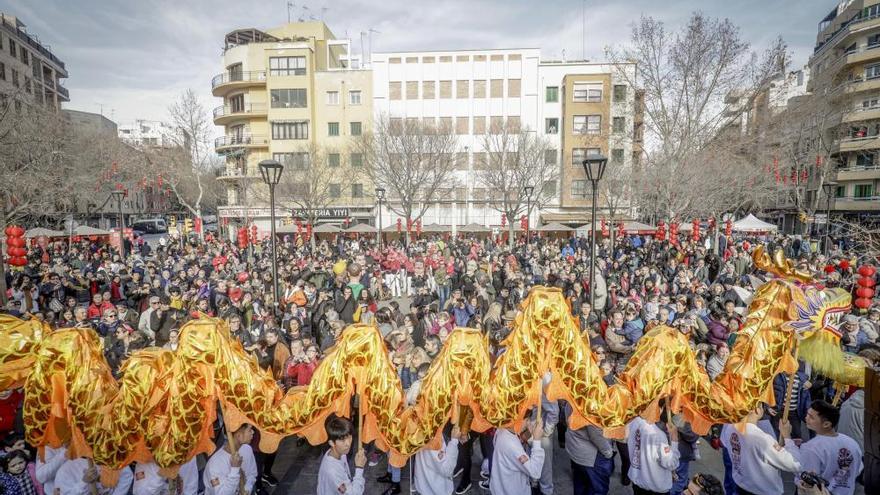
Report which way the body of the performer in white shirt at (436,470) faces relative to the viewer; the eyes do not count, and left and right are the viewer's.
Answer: facing away from the viewer and to the right of the viewer

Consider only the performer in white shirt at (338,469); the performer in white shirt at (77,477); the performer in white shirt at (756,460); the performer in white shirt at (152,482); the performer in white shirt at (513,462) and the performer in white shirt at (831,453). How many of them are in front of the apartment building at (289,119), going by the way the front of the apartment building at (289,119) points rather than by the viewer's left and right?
6

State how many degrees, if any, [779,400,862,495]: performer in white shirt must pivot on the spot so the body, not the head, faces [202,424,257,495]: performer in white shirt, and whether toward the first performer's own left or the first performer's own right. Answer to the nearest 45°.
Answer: approximately 90° to the first performer's own left

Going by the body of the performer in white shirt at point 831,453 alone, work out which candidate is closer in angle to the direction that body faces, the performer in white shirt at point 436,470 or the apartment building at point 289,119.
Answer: the apartment building

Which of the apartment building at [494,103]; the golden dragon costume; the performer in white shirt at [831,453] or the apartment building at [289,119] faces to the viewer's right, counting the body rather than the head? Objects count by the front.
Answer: the golden dragon costume

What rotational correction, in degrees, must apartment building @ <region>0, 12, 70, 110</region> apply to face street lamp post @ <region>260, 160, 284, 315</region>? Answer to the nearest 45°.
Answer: approximately 45° to its right

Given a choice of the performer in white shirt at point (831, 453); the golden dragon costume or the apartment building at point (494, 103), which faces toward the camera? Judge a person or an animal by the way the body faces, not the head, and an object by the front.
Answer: the apartment building

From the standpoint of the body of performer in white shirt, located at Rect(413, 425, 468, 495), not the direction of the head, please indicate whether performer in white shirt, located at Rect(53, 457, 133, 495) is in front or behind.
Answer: behind

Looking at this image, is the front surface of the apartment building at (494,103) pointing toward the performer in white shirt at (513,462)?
yes

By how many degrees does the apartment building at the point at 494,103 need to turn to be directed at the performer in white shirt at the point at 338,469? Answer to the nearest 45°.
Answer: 0° — it already faces them

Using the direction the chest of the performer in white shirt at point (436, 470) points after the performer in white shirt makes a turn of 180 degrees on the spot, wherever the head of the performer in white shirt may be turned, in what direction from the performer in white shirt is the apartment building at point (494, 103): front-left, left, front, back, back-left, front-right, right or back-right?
back-right

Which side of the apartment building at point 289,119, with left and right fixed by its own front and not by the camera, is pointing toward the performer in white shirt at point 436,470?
front

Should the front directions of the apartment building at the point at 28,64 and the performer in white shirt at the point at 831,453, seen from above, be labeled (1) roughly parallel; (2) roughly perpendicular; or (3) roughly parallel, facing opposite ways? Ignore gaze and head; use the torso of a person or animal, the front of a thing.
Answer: roughly perpendicular

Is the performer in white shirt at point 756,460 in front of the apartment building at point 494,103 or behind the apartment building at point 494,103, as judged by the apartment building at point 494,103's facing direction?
in front

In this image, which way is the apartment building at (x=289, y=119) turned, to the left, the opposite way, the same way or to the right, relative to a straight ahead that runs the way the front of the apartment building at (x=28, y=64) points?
to the right

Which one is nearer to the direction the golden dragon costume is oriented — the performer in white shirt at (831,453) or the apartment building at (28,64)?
the performer in white shirt

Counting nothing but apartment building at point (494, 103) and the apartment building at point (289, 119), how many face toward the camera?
2

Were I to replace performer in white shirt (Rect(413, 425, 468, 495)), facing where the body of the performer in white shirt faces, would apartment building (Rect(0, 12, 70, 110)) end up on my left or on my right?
on my left
